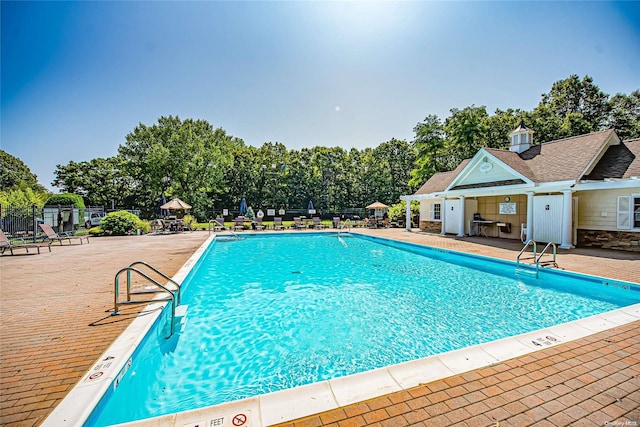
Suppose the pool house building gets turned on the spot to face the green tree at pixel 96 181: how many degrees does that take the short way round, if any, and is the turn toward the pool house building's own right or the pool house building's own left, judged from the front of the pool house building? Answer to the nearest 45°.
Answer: approximately 45° to the pool house building's own right

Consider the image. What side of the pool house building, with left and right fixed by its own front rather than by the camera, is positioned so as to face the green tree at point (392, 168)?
right

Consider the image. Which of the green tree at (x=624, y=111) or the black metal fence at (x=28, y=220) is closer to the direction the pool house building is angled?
the black metal fence

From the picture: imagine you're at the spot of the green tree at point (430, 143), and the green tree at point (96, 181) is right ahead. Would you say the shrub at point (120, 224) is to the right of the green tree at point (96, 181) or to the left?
left

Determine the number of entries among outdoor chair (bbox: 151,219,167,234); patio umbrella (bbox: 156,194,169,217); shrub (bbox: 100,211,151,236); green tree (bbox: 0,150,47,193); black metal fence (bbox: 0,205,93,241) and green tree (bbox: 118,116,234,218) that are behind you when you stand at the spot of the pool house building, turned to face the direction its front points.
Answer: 0

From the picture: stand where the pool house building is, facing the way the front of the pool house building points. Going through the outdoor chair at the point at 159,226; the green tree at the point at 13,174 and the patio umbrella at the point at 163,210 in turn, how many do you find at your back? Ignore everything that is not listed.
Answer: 0

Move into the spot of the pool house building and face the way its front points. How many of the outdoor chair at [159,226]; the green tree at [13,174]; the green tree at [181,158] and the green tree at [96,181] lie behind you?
0

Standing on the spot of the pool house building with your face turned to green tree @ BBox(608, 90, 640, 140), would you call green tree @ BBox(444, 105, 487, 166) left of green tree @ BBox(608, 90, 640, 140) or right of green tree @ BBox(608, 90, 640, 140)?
left

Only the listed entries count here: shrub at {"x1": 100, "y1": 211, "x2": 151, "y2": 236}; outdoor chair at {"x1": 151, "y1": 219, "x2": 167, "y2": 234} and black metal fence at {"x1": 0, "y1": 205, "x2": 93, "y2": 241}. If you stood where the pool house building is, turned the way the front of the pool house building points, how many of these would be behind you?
0

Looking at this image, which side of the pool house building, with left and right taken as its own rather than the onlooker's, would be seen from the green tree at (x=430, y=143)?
right

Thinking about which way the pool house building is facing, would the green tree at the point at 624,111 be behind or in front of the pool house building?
behind

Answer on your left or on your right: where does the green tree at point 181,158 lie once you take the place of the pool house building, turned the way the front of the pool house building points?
on your right

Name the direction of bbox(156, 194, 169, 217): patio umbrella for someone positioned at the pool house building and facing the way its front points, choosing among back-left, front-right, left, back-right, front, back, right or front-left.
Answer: front-right

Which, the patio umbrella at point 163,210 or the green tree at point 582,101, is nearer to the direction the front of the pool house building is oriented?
the patio umbrella

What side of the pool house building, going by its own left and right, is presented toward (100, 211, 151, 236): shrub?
front

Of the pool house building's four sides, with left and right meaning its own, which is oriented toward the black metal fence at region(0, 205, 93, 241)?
front

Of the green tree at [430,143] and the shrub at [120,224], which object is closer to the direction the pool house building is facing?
the shrub

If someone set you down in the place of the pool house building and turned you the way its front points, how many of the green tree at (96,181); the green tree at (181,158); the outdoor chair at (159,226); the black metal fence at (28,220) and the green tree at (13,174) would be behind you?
0

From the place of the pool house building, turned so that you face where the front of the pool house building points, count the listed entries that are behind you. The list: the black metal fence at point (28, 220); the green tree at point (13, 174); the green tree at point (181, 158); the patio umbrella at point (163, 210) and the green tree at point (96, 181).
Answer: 0

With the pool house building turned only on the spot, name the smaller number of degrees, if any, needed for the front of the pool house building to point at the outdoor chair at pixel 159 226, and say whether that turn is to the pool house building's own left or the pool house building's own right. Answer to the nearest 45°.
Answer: approximately 45° to the pool house building's own right

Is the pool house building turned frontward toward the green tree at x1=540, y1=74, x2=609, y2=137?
no
